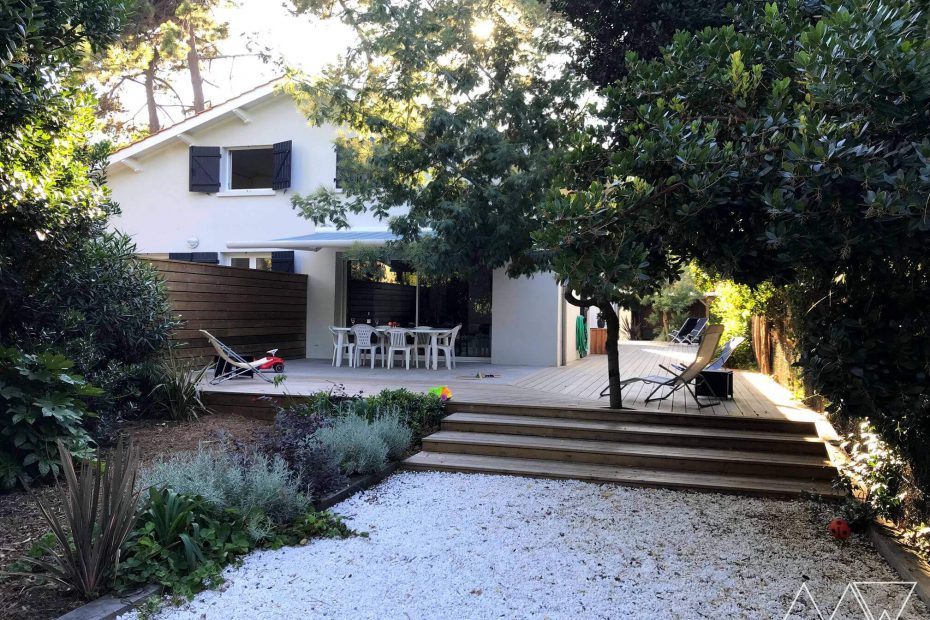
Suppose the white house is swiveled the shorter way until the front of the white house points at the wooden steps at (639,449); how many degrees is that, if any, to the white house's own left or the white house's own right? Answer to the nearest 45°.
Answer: approximately 45° to the white house's own left

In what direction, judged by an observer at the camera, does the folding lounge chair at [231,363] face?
facing to the right of the viewer

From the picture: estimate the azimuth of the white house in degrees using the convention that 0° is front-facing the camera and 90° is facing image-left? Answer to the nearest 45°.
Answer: approximately 0°

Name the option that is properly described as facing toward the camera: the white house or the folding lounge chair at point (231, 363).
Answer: the white house

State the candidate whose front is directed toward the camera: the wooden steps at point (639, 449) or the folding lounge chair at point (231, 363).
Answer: the wooden steps

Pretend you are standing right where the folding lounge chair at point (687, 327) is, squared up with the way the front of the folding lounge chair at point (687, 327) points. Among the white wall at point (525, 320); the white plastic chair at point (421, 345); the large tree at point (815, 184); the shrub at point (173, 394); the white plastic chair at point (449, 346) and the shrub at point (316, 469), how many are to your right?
0

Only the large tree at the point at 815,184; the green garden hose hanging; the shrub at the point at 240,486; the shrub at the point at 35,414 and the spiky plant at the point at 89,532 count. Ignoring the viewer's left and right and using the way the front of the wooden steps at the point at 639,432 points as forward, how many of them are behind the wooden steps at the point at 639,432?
1

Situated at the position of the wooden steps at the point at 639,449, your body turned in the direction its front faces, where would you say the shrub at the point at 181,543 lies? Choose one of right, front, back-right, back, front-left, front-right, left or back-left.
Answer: front-right

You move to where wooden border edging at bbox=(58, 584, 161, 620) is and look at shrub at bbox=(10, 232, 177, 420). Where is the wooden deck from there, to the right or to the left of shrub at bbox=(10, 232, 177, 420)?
right

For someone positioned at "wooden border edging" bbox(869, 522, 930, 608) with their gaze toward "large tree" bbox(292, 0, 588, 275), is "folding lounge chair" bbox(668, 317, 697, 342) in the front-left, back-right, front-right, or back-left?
front-right

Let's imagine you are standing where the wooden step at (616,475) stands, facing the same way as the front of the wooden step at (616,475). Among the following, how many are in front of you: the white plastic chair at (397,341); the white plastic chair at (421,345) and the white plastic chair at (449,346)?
0

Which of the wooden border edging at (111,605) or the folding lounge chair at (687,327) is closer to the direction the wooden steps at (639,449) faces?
the wooden border edging

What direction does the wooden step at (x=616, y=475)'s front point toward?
toward the camera

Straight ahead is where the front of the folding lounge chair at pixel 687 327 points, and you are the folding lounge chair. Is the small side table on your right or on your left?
on your left

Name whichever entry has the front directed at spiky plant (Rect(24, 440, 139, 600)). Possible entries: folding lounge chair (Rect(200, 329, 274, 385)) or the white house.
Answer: the white house

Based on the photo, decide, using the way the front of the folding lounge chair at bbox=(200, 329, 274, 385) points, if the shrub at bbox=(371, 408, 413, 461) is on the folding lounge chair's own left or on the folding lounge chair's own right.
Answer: on the folding lounge chair's own right

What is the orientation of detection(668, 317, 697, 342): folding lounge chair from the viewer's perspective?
to the viewer's left

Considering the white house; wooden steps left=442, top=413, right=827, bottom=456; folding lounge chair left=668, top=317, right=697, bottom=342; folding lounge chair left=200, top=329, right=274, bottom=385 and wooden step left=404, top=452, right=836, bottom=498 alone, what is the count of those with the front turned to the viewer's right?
1
